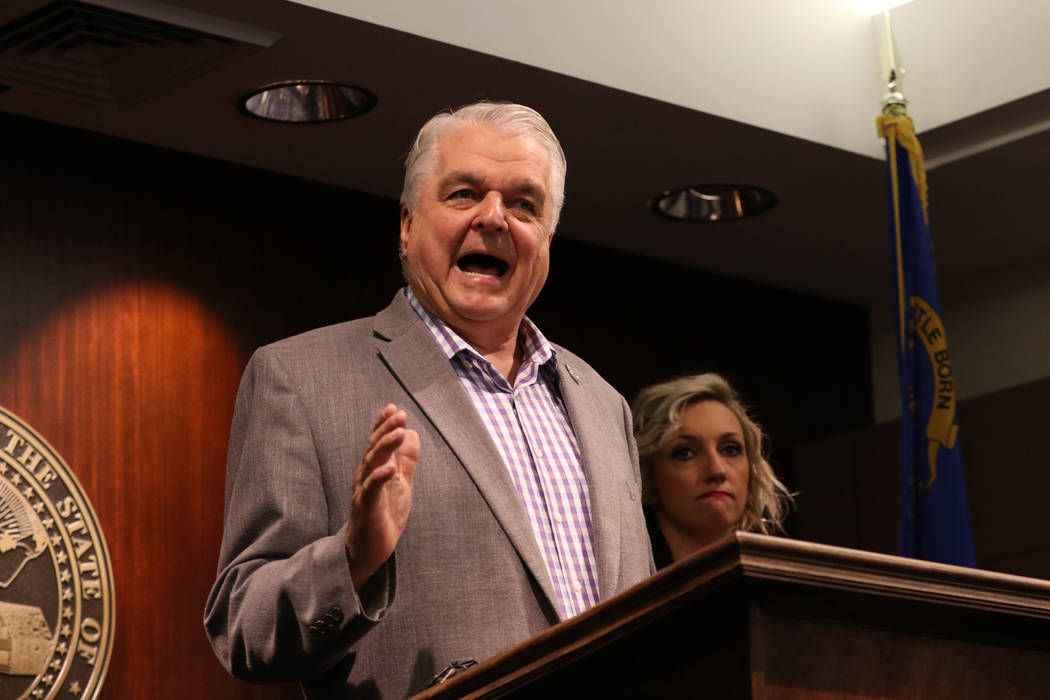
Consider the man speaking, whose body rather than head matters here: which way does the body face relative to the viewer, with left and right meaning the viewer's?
facing the viewer and to the right of the viewer

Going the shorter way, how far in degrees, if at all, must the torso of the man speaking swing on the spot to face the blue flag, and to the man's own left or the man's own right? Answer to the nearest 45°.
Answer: approximately 90° to the man's own left

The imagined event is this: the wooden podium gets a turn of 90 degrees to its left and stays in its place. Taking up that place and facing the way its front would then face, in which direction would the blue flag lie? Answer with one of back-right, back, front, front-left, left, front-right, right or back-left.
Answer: front-left

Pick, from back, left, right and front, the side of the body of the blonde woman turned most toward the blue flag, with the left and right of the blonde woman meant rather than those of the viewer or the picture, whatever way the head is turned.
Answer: left

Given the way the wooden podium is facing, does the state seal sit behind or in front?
behind

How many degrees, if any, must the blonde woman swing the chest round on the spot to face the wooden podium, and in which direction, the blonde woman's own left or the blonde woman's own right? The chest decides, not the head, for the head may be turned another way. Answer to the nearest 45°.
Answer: approximately 45° to the blonde woman's own right

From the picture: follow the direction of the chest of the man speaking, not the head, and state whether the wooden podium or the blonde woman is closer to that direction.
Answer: the wooden podium

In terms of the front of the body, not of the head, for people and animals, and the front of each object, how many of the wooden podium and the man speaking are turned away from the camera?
0

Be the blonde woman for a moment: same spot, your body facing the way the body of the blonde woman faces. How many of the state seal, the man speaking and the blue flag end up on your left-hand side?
1
